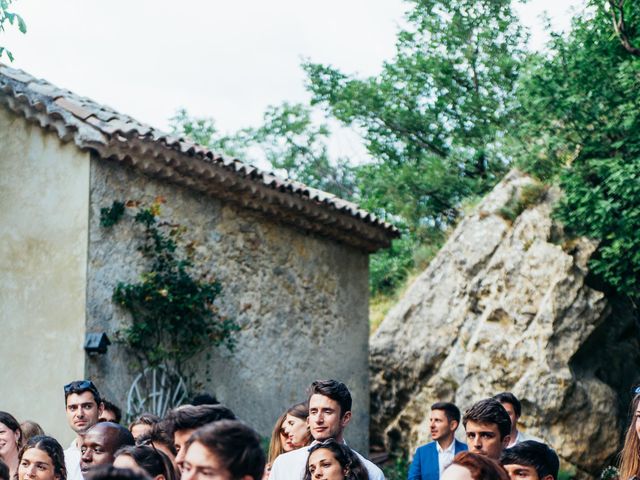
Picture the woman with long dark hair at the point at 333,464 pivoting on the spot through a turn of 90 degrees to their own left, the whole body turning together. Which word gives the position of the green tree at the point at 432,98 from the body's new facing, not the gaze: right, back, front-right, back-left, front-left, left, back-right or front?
back-left

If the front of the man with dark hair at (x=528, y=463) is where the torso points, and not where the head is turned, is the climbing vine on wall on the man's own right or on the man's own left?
on the man's own right

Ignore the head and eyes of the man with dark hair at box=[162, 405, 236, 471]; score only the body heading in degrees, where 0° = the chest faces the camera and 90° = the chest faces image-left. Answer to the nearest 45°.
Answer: approximately 45°

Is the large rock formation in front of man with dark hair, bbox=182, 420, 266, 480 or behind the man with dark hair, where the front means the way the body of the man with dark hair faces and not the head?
behind

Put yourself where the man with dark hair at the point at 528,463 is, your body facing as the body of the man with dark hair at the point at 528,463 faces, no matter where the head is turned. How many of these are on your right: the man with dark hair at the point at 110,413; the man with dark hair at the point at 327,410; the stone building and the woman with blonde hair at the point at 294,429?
4
